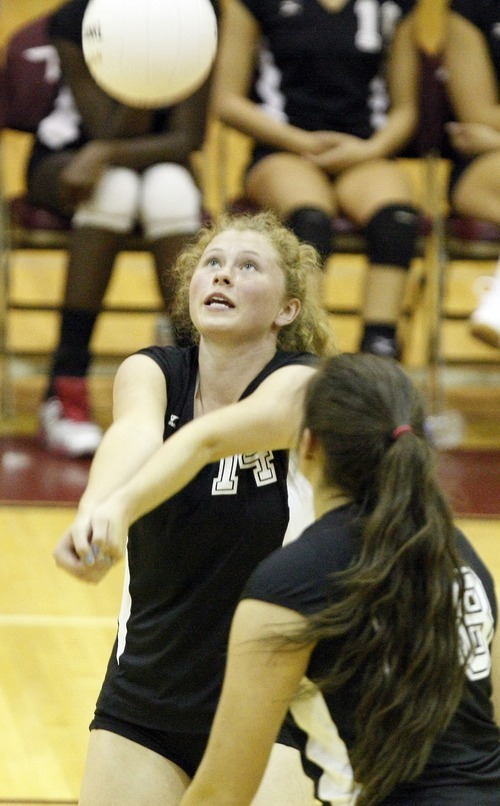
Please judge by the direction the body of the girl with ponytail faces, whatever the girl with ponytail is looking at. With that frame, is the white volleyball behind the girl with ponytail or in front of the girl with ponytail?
in front

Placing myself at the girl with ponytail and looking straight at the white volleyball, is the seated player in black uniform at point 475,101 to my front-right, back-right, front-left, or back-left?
front-right

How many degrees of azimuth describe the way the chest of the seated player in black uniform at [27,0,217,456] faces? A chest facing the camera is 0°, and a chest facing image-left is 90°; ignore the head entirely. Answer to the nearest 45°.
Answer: approximately 0°

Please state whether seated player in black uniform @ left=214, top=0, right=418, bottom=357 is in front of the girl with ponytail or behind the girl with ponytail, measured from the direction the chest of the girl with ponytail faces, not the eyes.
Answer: in front

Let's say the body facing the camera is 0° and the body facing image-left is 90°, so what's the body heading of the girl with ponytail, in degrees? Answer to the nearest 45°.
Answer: approximately 135°

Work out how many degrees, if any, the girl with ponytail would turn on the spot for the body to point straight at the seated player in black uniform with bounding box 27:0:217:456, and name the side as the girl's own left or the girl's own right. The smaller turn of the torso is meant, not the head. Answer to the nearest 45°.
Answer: approximately 45° to the girl's own right

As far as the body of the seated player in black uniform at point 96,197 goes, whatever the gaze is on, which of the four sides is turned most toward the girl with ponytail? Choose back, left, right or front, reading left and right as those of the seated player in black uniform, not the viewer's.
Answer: front

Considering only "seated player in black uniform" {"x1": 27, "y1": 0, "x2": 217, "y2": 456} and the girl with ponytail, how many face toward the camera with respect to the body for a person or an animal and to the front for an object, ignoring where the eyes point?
1

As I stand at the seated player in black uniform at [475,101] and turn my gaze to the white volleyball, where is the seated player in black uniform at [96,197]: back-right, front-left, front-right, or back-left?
front-right

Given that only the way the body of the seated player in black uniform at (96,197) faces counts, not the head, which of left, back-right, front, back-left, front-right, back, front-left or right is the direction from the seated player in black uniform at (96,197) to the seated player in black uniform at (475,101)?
left

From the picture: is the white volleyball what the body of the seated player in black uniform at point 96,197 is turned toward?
yes

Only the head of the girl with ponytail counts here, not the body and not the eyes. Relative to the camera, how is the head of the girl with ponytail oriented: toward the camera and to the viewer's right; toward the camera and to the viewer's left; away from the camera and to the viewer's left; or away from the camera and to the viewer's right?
away from the camera and to the viewer's left

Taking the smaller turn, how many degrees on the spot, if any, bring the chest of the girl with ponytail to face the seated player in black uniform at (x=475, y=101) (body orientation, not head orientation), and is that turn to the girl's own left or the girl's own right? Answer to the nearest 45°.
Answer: approximately 45° to the girl's own right
